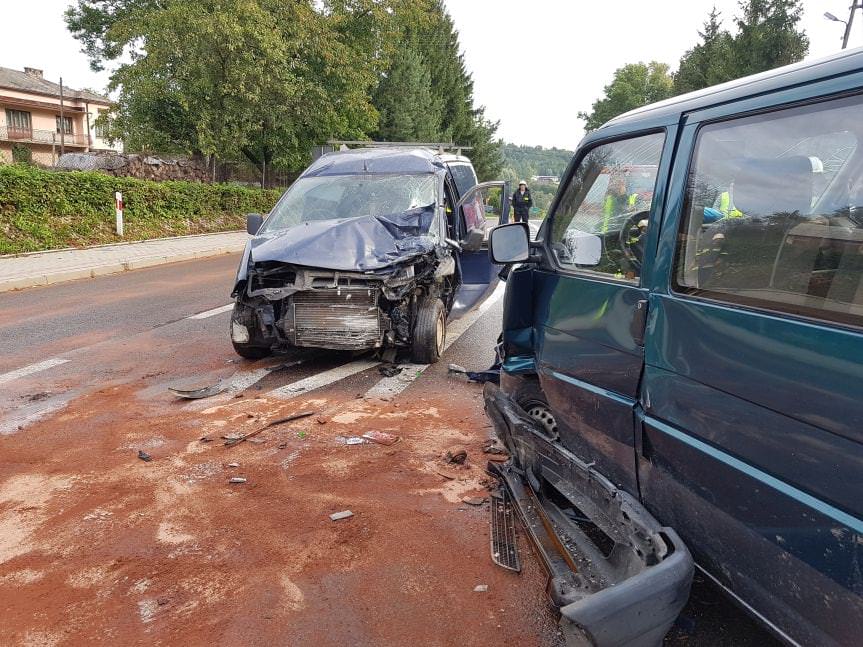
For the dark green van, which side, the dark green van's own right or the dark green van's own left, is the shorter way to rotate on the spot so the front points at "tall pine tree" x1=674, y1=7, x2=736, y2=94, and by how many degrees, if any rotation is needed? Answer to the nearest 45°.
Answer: approximately 45° to the dark green van's own right

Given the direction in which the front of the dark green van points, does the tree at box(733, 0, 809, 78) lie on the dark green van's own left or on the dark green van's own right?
on the dark green van's own right

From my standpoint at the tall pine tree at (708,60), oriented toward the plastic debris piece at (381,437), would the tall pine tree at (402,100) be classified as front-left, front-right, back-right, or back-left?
front-right

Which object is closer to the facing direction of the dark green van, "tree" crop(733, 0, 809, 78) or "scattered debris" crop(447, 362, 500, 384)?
the scattered debris

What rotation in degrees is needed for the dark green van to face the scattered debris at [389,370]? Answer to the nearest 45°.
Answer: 0° — it already faces it

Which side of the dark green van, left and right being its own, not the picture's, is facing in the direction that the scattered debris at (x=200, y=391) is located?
front

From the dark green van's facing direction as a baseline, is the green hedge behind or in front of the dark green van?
in front

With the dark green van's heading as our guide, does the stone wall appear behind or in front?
in front

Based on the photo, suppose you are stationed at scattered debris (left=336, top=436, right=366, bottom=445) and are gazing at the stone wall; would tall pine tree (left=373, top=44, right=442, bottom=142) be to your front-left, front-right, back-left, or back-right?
front-right

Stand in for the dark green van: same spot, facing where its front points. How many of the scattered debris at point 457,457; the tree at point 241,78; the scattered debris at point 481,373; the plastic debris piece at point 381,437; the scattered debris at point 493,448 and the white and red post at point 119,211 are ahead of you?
6

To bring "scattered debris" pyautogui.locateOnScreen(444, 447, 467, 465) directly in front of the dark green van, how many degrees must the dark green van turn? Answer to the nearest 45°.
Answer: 0° — it already faces it

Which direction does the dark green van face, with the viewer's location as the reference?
facing away from the viewer and to the left of the viewer

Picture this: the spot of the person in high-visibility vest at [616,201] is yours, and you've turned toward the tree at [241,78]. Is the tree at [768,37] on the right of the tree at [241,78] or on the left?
right

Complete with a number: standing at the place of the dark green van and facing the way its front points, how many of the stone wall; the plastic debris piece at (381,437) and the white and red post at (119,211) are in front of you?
3

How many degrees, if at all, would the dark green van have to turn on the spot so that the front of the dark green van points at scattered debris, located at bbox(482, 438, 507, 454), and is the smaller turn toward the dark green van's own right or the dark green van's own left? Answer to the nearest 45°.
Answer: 0° — it already faces it

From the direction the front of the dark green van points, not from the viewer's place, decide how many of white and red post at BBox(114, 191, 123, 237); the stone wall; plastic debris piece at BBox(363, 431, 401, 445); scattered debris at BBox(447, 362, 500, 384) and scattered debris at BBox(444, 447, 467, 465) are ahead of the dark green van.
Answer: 5
